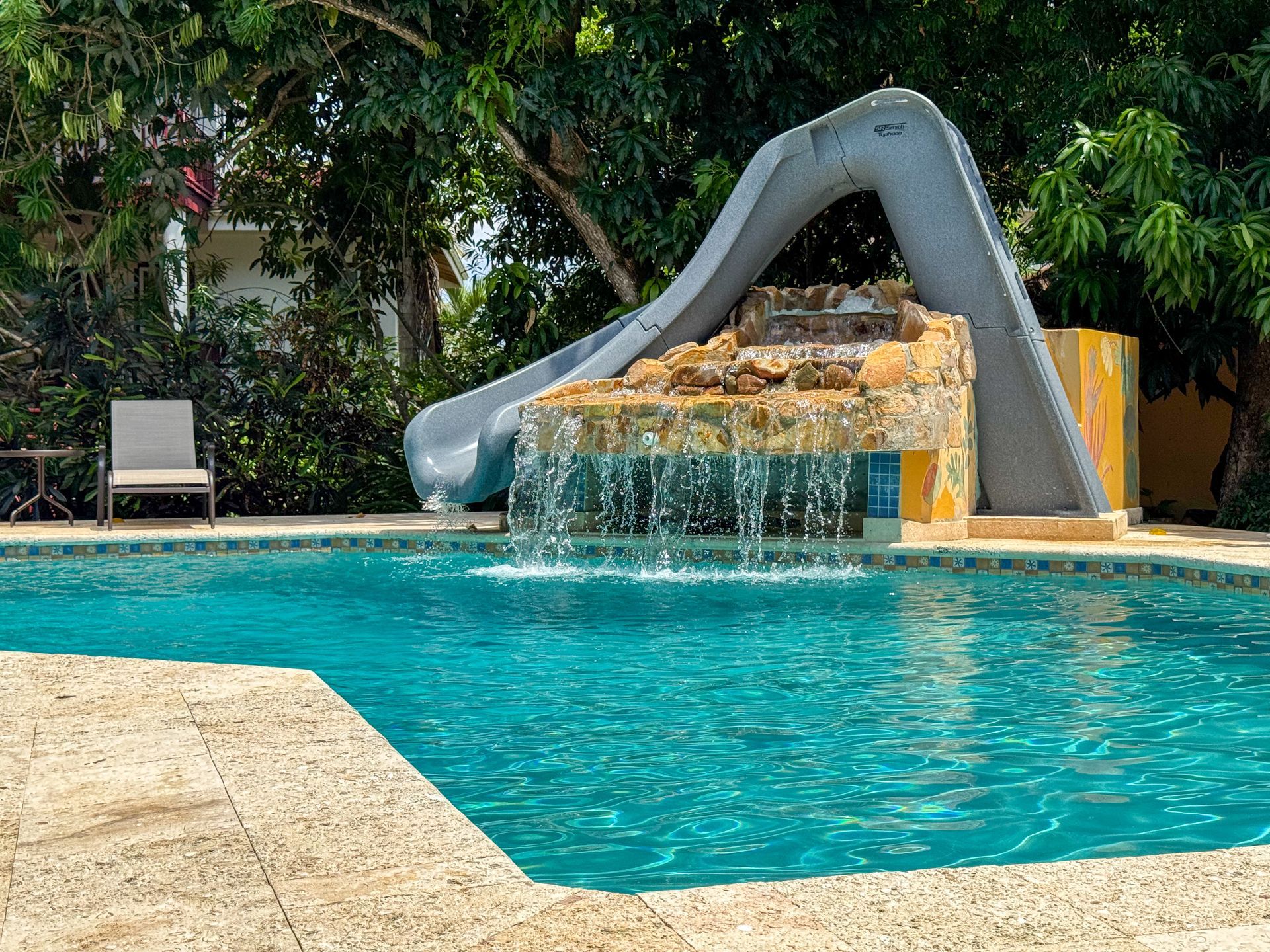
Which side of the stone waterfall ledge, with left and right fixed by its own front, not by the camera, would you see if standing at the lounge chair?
right

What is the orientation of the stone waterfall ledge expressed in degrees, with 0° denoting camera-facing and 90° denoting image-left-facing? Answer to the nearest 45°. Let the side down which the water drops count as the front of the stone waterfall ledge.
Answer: approximately 0°

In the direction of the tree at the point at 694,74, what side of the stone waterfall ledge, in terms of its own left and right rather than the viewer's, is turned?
back

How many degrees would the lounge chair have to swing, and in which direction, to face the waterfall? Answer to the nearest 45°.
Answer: approximately 45° to its left

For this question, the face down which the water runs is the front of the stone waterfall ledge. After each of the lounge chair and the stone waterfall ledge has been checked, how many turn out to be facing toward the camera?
2

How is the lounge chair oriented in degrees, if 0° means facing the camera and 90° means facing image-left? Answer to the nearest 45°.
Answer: approximately 0°

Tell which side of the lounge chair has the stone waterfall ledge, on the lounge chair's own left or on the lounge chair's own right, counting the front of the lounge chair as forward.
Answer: on the lounge chair's own left

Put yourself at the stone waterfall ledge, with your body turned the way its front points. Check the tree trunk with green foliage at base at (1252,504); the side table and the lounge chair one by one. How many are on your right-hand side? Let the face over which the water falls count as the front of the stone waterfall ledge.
2

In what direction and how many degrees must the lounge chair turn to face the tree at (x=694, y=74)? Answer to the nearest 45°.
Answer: approximately 90° to its left

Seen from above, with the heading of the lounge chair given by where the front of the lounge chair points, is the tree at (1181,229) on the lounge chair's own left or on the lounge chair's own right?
on the lounge chair's own left

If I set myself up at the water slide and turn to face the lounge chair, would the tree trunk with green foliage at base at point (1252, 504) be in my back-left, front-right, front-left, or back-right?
back-right

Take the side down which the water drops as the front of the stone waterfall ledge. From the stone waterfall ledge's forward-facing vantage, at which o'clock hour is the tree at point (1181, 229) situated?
The tree is roughly at 8 o'clock from the stone waterfall ledge.

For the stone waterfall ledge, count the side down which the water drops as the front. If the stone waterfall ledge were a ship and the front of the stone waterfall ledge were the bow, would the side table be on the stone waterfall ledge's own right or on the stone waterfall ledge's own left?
on the stone waterfall ledge's own right
